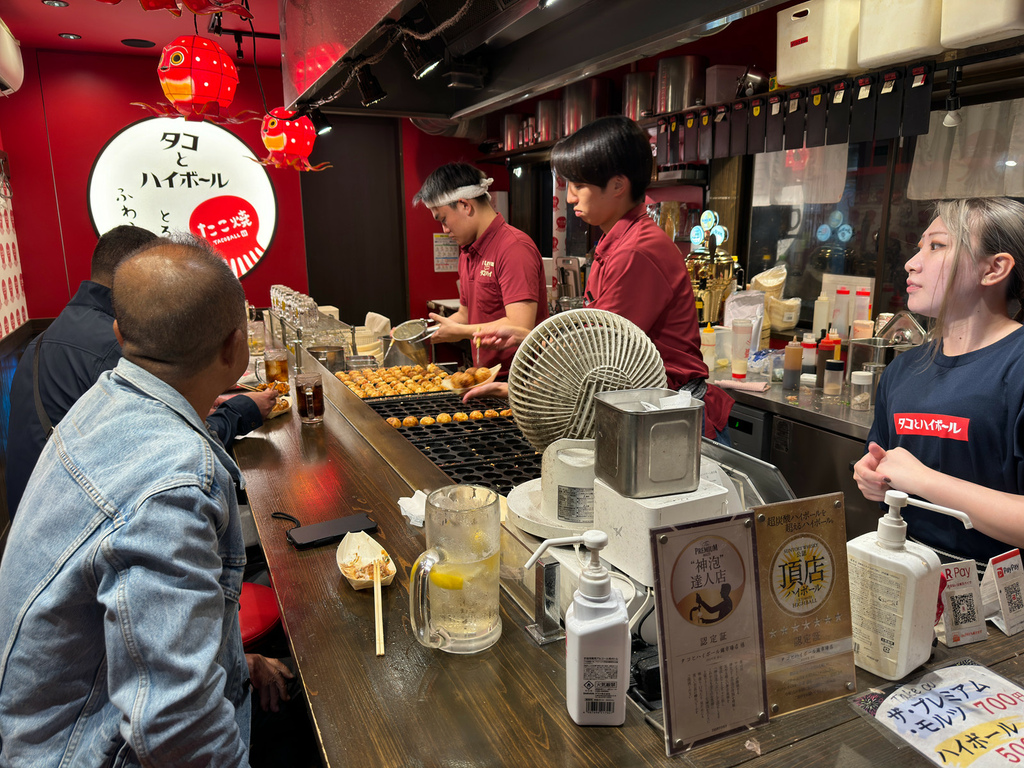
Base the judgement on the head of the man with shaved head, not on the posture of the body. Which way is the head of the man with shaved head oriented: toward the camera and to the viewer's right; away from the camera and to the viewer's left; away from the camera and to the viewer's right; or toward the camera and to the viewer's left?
away from the camera and to the viewer's right

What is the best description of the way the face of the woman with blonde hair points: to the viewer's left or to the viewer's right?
to the viewer's left

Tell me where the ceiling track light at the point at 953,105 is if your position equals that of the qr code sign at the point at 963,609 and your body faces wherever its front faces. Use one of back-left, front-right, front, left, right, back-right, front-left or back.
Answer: back

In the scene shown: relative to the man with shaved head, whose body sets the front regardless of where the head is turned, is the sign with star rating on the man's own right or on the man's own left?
on the man's own right

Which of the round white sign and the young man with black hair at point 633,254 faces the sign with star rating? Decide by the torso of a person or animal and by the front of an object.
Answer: the round white sign

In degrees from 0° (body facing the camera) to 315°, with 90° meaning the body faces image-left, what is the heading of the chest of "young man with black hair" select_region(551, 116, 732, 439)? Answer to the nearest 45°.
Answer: approximately 90°

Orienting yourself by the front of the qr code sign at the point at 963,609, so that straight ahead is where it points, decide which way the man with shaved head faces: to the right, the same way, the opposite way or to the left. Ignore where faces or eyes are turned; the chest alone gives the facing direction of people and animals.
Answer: the opposite way

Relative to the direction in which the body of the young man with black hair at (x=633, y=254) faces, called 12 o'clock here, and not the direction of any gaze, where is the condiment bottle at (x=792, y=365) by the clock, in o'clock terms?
The condiment bottle is roughly at 4 o'clock from the young man with black hair.

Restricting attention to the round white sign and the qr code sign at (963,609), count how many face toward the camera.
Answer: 2

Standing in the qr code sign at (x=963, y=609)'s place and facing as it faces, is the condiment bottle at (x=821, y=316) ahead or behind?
behind

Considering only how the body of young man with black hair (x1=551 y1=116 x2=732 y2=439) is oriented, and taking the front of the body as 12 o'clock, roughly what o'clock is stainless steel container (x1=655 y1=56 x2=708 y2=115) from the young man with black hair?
The stainless steel container is roughly at 3 o'clock from the young man with black hair.

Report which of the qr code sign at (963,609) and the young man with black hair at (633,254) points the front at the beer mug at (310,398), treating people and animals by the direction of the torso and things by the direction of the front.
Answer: the young man with black hair

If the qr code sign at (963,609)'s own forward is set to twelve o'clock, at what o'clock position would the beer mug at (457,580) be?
The beer mug is roughly at 2 o'clock from the qr code sign.

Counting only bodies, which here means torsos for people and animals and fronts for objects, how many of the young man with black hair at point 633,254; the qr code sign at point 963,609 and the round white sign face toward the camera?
2

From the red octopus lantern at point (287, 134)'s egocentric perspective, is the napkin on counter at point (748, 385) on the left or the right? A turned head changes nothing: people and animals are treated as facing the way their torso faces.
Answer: on its left

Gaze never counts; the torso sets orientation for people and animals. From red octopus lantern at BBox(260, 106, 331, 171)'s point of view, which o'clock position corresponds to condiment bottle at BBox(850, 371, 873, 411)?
The condiment bottle is roughly at 9 o'clock from the red octopus lantern.

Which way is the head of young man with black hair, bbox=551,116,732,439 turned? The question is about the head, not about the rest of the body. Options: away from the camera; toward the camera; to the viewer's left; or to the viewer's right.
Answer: to the viewer's left

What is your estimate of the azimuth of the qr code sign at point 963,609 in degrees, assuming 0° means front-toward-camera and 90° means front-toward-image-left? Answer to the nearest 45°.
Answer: approximately 0°

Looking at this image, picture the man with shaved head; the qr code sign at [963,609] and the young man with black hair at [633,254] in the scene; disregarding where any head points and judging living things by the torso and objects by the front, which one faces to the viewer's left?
the young man with black hair
